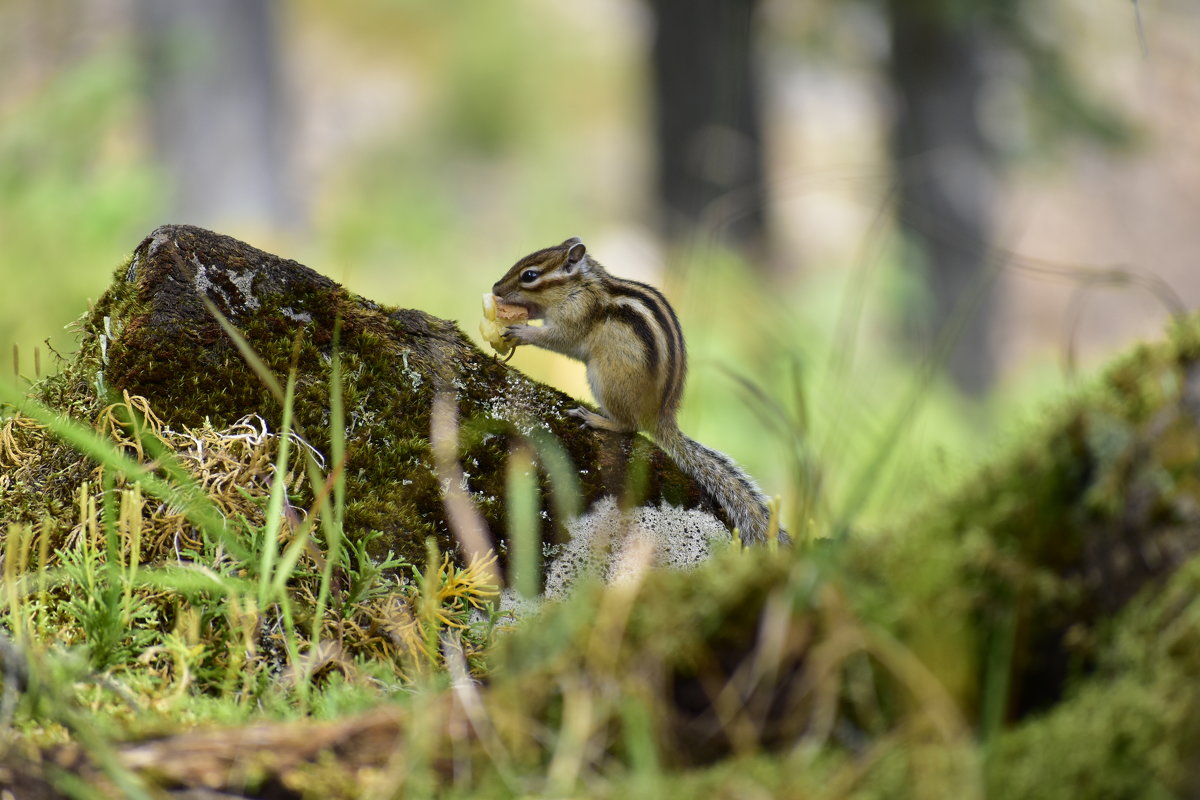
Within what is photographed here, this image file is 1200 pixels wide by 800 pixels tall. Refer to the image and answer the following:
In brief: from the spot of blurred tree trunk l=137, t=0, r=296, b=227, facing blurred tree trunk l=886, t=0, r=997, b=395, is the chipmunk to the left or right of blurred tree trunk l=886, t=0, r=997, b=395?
right

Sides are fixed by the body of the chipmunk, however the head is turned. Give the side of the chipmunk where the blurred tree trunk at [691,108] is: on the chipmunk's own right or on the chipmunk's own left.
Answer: on the chipmunk's own right

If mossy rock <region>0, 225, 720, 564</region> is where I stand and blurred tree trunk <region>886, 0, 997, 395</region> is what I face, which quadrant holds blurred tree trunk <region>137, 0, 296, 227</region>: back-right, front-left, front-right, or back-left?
front-left

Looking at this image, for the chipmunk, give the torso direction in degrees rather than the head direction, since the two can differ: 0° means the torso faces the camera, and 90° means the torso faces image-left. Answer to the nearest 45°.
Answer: approximately 90°

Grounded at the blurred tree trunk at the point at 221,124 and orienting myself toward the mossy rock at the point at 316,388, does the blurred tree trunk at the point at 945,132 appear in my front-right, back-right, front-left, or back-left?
front-left

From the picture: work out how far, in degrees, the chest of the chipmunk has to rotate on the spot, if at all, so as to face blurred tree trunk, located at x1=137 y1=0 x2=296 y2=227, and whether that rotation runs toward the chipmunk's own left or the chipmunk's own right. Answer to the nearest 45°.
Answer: approximately 45° to the chipmunk's own right
